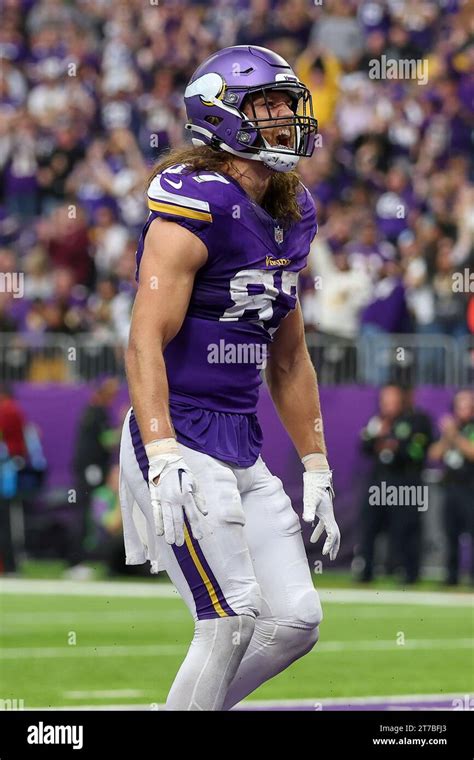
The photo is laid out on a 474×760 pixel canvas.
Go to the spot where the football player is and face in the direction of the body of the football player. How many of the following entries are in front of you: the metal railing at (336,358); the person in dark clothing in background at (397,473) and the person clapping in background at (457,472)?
0

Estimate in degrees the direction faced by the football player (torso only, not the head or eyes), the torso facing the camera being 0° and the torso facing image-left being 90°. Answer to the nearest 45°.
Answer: approximately 315°

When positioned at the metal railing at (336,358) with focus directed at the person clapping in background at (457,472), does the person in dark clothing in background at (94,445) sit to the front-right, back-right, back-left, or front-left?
back-right

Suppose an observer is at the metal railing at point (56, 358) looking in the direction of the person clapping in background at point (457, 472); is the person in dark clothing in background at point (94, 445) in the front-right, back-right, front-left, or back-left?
front-right

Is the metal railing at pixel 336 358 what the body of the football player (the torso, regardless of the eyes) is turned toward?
no

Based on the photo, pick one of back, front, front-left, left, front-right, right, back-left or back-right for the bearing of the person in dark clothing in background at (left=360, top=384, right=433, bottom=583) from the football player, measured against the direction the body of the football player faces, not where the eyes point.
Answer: back-left

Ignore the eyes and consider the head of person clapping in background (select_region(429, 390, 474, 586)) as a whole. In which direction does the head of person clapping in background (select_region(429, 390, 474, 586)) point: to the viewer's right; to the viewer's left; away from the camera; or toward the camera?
toward the camera

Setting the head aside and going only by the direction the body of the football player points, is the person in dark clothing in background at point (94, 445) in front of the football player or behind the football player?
behind

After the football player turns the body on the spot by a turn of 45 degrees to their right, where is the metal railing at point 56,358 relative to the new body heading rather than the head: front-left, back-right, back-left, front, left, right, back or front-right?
back

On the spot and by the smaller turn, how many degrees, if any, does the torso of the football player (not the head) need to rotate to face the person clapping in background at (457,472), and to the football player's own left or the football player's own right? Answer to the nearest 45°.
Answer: approximately 135° to the football player's own left
